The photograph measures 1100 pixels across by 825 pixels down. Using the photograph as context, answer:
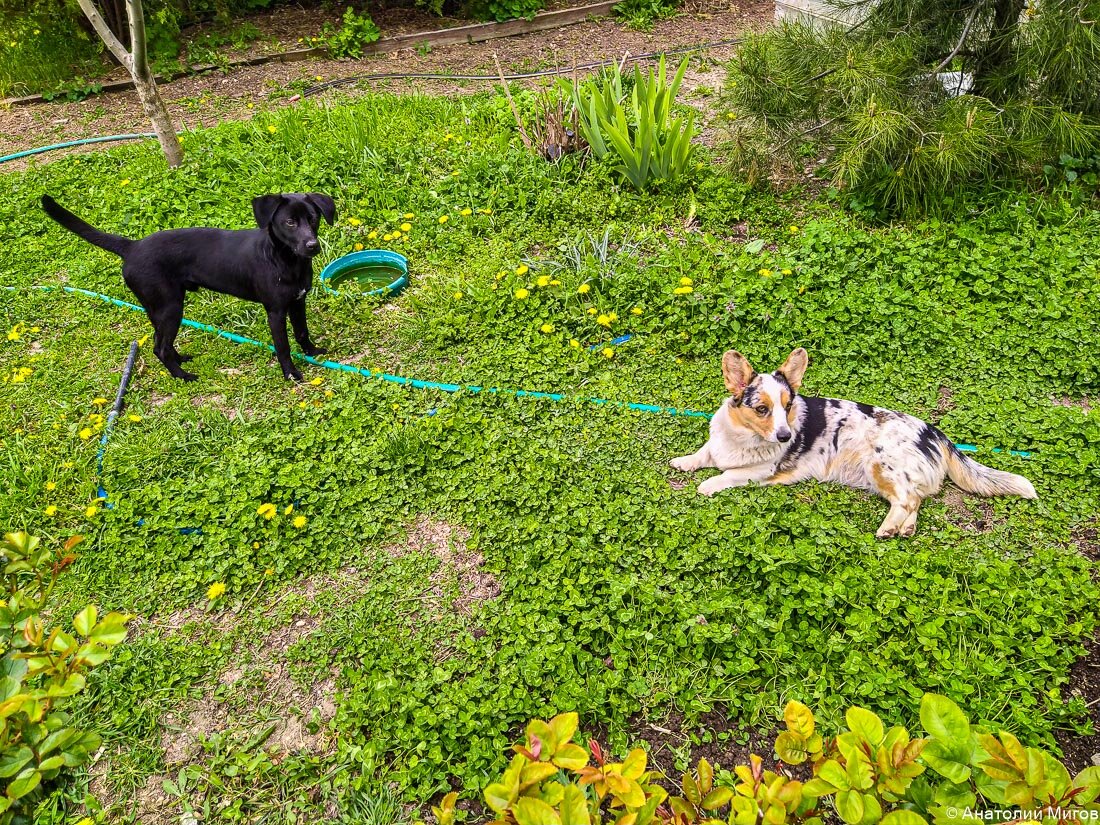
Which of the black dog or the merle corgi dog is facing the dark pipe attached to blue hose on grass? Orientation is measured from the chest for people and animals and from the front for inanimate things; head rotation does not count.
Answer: the merle corgi dog

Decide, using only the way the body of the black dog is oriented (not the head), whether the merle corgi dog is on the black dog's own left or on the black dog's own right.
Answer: on the black dog's own right

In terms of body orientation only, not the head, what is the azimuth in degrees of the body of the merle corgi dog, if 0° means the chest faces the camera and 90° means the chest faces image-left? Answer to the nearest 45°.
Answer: approximately 90°

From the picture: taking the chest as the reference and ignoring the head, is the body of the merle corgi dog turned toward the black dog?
yes

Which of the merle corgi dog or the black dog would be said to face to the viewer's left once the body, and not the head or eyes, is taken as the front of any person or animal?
the merle corgi dog

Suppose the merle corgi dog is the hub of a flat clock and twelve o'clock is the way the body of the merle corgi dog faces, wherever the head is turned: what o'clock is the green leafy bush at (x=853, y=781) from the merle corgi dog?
The green leafy bush is roughly at 9 o'clock from the merle corgi dog.

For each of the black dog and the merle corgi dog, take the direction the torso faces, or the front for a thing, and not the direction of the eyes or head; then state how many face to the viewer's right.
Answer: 1

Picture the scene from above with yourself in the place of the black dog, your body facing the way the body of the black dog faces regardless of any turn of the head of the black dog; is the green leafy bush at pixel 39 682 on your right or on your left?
on your right

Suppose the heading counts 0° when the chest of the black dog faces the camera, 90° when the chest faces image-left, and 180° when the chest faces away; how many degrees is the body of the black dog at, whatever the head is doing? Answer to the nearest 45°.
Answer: approximately 270°

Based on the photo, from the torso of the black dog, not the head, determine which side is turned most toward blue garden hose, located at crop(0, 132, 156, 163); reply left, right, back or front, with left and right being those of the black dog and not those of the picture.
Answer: left
